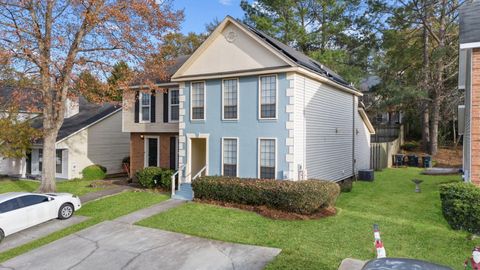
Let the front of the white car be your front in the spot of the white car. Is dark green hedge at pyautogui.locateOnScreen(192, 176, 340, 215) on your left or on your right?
on your right

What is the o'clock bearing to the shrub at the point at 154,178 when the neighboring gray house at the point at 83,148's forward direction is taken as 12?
The shrub is roughly at 10 o'clock from the neighboring gray house.

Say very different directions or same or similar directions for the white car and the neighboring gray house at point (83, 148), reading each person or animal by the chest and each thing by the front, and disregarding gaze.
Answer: very different directions

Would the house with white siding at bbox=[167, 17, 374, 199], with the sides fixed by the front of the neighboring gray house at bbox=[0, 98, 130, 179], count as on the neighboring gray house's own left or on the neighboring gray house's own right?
on the neighboring gray house's own left

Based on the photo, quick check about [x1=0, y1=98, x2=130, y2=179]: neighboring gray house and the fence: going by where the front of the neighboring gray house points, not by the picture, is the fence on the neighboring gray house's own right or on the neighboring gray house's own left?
on the neighboring gray house's own left

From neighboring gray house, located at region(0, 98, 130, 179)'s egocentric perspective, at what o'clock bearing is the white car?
The white car is roughly at 11 o'clock from the neighboring gray house.

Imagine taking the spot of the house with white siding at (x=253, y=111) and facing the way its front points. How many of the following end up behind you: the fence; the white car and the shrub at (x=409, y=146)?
2

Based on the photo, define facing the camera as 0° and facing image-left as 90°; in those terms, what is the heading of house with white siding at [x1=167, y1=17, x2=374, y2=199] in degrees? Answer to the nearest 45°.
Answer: approximately 45°

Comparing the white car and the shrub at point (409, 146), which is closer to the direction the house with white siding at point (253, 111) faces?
the white car

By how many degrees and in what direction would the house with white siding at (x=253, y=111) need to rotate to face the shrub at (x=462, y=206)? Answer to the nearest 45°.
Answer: approximately 90° to its left

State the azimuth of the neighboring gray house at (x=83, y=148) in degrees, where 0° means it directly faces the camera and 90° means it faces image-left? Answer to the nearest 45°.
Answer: approximately 45°
